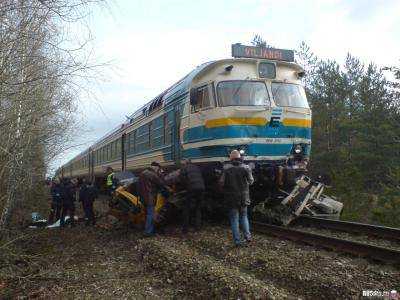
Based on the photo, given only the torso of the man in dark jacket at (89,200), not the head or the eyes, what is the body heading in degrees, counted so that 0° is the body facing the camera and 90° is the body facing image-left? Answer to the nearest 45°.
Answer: approximately 180°

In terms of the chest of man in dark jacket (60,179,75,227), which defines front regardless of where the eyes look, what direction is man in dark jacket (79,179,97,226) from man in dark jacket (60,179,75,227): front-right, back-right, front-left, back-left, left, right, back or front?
back-right

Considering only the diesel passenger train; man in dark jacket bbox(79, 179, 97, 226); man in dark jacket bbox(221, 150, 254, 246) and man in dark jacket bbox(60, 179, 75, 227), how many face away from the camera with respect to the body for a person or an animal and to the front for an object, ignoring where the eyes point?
3

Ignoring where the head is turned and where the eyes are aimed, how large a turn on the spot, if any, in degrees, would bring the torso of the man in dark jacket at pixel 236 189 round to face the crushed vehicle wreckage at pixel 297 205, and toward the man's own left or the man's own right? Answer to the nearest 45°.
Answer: approximately 45° to the man's own right

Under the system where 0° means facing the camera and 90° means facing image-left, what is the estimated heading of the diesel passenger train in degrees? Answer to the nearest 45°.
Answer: approximately 315°

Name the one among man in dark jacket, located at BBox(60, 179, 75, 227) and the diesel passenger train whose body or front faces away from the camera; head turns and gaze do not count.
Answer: the man in dark jacket

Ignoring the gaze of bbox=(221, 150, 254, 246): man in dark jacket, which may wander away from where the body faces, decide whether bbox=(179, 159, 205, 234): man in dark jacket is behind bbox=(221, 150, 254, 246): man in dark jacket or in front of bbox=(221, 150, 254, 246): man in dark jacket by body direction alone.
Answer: in front

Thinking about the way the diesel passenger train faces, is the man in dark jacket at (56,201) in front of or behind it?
behind

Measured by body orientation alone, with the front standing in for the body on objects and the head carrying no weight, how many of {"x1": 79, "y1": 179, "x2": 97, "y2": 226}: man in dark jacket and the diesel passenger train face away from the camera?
1
